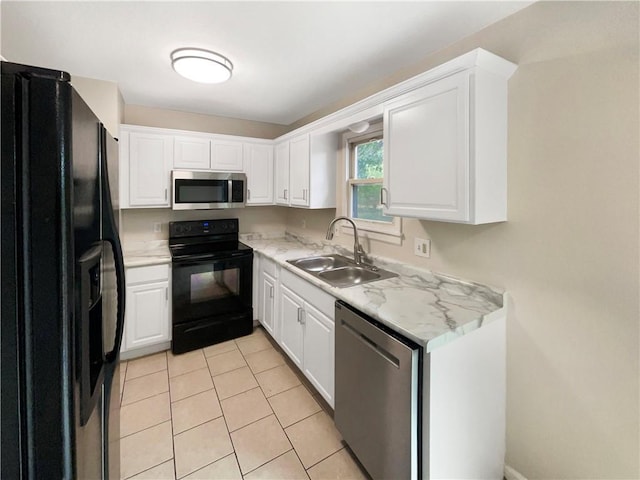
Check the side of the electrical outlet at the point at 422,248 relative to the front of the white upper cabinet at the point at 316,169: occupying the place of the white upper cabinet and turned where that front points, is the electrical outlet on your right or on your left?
on your left

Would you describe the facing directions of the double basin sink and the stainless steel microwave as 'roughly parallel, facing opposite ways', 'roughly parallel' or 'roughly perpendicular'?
roughly perpendicular

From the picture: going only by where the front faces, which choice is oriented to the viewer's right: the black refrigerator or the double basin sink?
the black refrigerator

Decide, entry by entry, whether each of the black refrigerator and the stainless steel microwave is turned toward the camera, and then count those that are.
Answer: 1

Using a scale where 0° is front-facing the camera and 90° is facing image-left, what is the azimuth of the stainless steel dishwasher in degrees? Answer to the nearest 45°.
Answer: approximately 45°

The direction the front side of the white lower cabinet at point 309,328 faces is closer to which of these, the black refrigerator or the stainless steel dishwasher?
the black refrigerator

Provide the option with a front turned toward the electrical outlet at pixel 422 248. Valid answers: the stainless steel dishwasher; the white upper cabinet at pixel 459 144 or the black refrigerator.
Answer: the black refrigerator

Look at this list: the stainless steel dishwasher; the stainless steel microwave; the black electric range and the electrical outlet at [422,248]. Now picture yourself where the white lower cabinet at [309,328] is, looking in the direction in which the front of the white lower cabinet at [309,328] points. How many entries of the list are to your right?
2

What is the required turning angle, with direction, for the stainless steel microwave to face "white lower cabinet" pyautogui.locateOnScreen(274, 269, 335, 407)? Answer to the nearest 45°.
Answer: approximately 45° to its left

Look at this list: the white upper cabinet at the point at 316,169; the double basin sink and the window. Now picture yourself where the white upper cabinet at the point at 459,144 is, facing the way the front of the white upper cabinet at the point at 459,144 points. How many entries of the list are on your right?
3

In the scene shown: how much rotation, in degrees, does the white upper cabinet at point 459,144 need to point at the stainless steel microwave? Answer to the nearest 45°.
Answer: approximately 45° to its right
